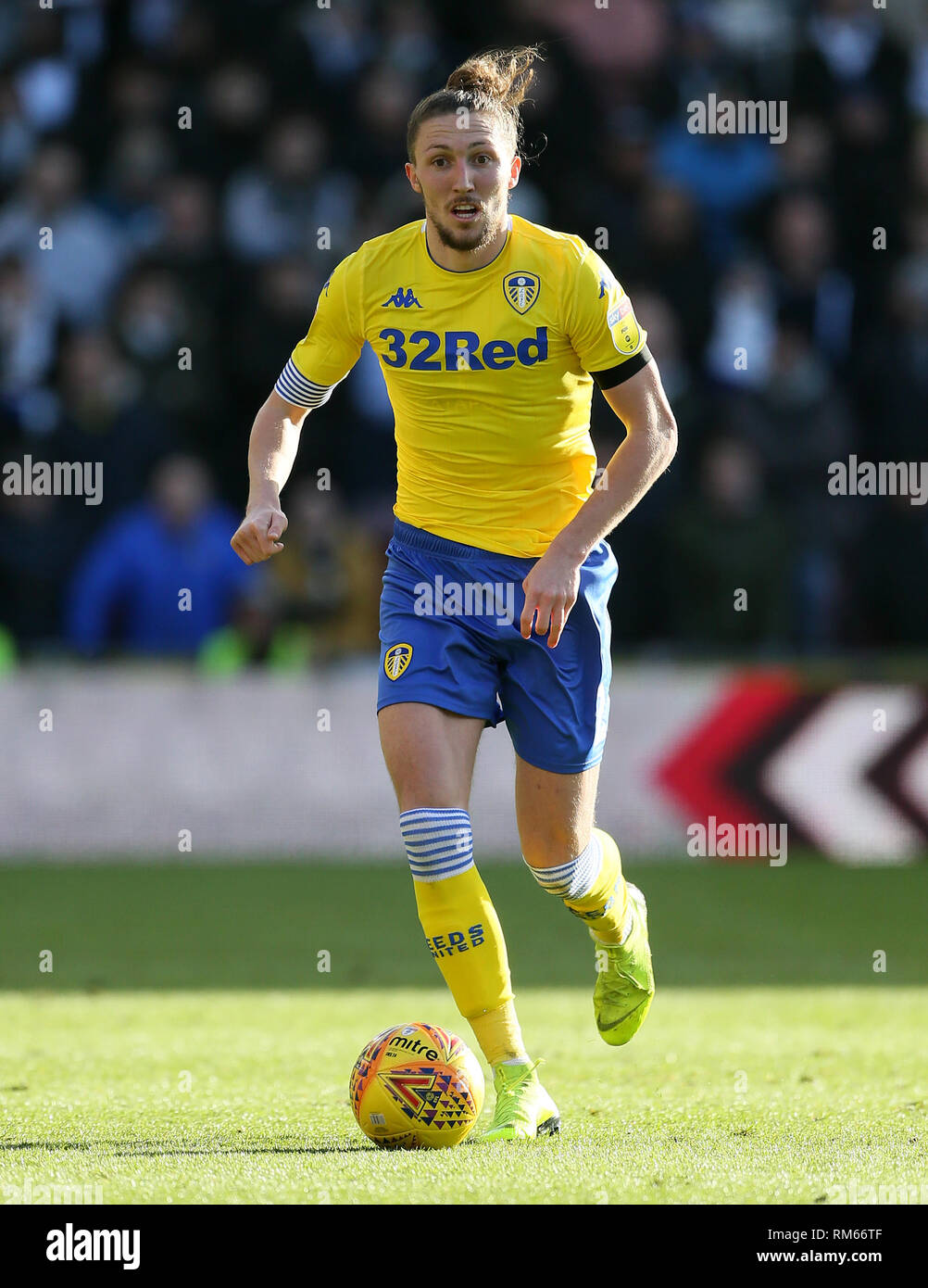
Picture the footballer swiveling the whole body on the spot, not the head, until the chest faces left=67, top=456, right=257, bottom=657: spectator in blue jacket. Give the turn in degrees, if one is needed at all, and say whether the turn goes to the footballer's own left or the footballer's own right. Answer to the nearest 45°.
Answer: approximately 180°

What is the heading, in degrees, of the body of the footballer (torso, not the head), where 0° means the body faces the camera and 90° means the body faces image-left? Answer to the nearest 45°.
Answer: approximately 0°
